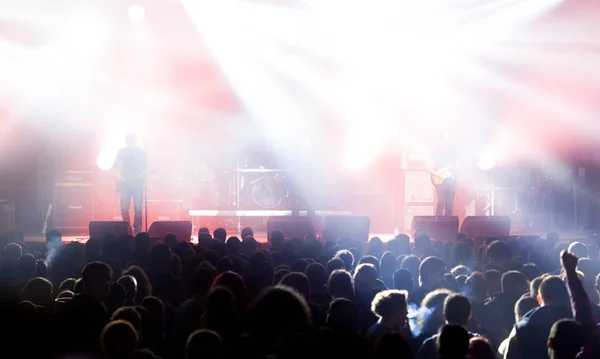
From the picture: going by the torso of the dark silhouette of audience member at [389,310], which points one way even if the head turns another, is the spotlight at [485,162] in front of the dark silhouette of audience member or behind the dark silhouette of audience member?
in front

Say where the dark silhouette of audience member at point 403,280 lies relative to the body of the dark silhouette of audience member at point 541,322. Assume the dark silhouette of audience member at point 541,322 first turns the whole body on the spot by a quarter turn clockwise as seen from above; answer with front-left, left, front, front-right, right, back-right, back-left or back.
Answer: back-left

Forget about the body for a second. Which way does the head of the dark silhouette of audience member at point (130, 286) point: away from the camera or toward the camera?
away from the camera

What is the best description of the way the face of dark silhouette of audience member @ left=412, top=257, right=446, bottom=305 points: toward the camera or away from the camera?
away from the camera

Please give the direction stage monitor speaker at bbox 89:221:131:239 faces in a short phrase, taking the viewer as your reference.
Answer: facing away from the viewer

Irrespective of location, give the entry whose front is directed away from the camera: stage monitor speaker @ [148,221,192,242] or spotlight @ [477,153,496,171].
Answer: the stage monitor speaker

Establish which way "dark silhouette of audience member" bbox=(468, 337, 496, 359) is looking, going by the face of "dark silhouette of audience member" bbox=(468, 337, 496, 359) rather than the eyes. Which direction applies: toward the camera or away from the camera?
away from the camera

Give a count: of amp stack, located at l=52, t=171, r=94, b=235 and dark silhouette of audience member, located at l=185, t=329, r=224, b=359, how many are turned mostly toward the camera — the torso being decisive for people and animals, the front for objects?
1

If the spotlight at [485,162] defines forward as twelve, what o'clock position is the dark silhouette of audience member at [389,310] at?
The dark silhouette of audience member is roughly at 12 o'clock from the spotlight.

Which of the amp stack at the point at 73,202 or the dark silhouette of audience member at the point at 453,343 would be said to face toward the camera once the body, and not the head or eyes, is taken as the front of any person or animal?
the amp stack

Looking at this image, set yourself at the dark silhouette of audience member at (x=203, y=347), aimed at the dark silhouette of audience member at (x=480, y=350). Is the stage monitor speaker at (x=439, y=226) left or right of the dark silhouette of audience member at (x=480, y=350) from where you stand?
left

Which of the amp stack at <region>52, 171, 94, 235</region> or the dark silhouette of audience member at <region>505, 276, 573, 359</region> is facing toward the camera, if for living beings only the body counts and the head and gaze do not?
the amp stack

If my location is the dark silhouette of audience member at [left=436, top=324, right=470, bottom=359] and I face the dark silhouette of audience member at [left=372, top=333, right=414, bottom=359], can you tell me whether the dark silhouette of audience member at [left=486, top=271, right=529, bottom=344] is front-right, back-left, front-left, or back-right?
back-right

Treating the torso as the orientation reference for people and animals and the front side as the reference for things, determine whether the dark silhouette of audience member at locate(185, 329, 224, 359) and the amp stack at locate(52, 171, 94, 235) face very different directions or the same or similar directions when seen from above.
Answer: very different directions

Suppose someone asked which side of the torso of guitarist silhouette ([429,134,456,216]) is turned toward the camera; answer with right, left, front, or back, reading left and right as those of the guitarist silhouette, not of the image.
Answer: front

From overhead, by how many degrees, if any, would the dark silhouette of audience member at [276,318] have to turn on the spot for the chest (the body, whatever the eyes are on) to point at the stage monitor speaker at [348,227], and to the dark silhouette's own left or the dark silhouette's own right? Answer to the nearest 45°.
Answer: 0° — they already face it

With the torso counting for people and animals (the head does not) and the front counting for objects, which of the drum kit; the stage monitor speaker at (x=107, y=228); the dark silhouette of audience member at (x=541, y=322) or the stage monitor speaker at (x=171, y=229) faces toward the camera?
the drum kit

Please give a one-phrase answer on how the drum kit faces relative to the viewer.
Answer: facing the viewer

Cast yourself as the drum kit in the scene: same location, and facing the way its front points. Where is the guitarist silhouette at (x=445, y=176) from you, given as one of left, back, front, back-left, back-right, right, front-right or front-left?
front-left
